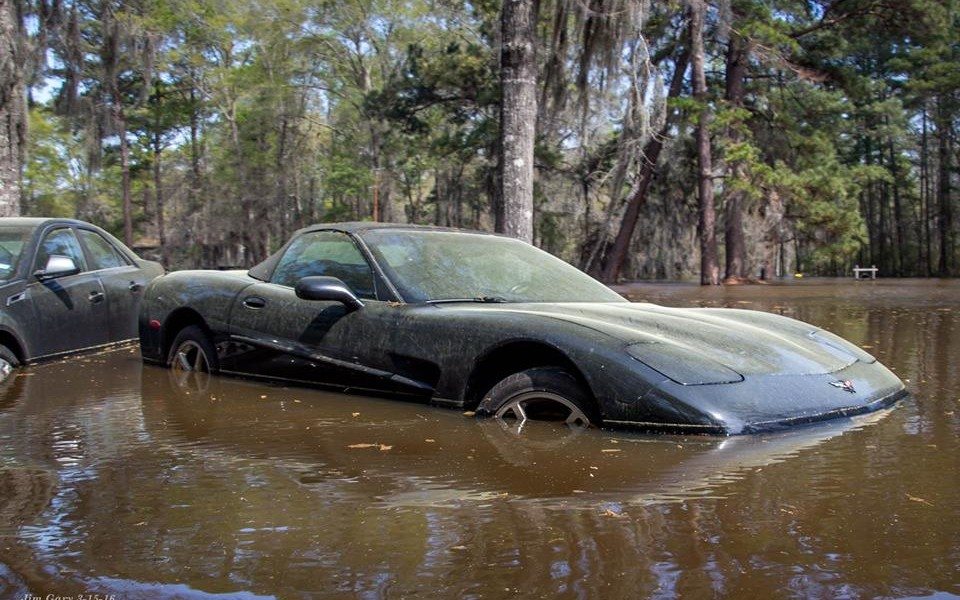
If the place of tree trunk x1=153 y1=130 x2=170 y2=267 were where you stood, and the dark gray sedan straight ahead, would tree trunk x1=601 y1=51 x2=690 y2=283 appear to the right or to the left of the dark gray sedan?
left

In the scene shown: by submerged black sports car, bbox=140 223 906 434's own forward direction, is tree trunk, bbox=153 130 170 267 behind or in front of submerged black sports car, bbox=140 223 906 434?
behind

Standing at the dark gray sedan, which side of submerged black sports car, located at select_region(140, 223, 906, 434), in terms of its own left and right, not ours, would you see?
back

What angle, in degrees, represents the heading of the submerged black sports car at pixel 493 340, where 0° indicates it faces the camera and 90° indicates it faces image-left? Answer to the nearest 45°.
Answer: approximately 315°

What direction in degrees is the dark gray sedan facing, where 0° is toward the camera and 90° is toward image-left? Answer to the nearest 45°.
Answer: approximately 45°

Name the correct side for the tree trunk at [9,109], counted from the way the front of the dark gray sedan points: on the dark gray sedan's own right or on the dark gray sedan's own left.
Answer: on the dark gray sedan's own right

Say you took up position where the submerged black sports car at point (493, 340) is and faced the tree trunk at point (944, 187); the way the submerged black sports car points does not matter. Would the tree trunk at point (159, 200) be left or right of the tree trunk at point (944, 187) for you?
left

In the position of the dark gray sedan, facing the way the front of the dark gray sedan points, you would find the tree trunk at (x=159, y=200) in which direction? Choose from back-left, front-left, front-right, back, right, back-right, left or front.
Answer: back-right

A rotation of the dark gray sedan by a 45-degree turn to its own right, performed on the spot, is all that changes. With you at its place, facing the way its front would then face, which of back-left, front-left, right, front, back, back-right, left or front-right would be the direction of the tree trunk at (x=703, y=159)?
back-right

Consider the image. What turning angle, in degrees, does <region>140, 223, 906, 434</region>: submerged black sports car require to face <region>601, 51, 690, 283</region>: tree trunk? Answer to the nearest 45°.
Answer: approximately 135° to its left

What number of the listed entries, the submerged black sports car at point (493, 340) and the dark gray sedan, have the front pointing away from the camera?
0

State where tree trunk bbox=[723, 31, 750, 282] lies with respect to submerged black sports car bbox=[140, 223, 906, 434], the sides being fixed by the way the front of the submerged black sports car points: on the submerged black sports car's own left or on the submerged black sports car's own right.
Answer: on the submerged black sports car's own left
